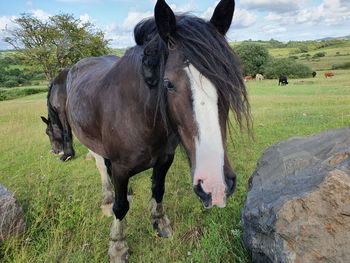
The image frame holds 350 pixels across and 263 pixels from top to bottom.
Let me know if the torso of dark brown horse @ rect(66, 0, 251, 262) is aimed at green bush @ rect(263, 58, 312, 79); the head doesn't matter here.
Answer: no

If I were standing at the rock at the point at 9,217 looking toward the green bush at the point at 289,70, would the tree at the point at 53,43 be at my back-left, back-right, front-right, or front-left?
front-left

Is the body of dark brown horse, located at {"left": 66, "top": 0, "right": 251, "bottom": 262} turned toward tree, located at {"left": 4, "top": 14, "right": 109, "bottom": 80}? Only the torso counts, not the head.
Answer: no

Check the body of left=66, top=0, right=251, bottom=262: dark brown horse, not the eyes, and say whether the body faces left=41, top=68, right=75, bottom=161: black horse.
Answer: no

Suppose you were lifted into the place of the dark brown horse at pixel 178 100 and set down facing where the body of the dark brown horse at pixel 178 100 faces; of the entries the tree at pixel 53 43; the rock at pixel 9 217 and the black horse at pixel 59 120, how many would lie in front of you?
0

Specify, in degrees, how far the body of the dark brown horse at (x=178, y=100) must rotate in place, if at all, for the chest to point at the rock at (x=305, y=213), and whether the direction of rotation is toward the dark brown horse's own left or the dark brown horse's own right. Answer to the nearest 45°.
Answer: approximately 45° to the dark brown horse's own left
